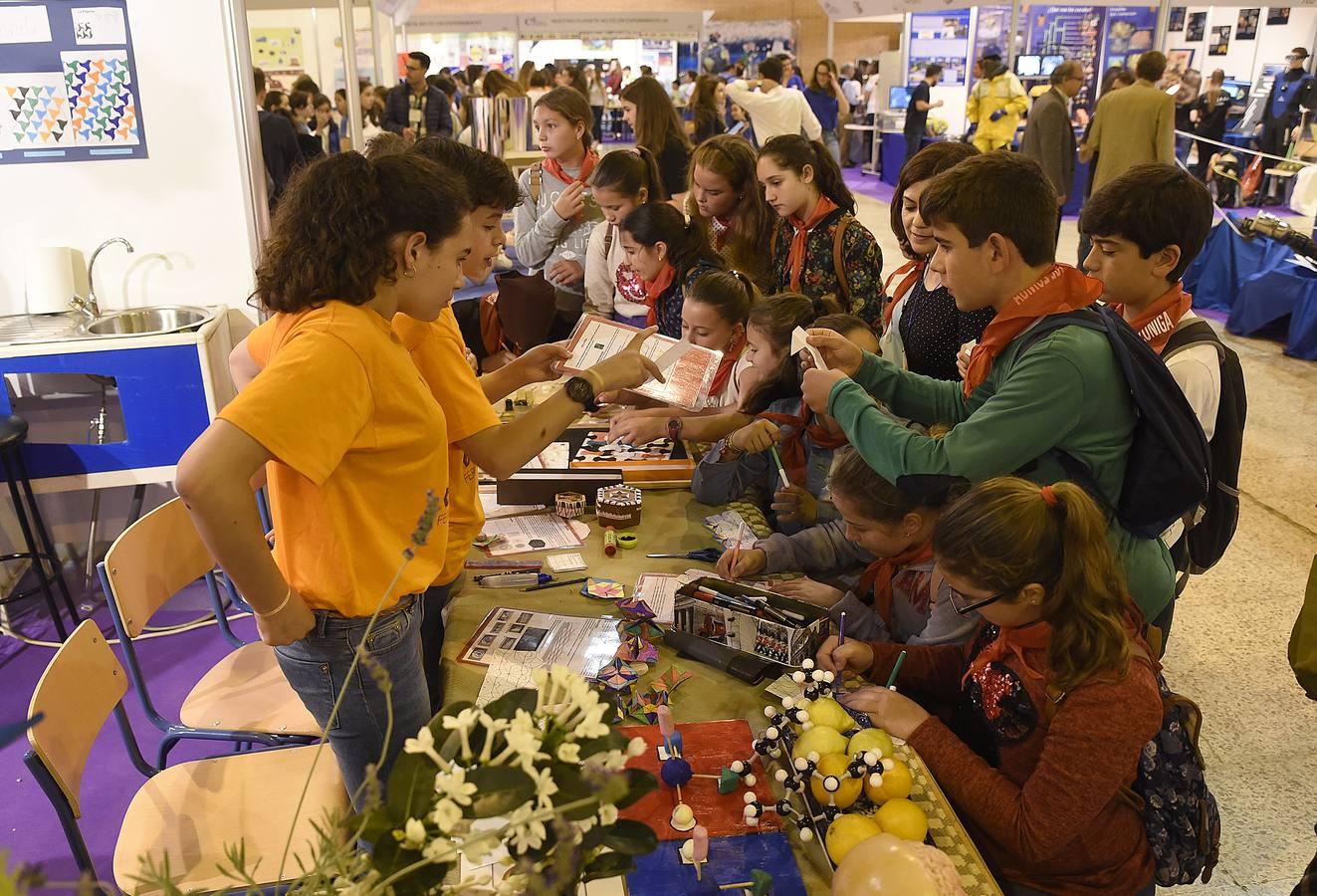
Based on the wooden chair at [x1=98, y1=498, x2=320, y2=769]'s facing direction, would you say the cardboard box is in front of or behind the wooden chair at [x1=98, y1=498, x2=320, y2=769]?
in front

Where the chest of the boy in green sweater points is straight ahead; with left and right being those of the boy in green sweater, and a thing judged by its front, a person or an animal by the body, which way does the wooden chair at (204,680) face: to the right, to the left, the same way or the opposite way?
the opposite way

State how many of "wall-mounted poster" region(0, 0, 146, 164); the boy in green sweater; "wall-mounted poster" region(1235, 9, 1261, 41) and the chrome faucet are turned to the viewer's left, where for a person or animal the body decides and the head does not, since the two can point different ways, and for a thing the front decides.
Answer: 1

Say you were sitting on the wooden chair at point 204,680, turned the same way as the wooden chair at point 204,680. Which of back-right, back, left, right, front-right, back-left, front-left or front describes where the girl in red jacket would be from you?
front

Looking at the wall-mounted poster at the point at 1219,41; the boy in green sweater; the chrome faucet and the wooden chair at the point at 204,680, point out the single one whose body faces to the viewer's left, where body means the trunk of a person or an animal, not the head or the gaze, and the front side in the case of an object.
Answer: the boy in green sweater

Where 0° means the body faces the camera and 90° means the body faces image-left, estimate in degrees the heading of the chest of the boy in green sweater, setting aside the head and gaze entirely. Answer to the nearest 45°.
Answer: approximately 90°

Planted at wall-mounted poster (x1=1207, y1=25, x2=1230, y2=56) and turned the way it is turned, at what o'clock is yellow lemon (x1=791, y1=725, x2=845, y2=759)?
The yellow lemon is roughly at 12 o'clock from the wall-mounted poster.

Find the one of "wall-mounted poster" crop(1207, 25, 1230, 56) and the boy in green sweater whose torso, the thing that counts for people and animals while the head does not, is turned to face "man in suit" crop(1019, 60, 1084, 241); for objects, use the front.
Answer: the wall-mounted poster

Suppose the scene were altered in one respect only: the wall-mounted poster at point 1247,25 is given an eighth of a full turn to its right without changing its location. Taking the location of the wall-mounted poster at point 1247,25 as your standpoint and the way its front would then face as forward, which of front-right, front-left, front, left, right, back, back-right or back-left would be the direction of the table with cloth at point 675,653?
front-left

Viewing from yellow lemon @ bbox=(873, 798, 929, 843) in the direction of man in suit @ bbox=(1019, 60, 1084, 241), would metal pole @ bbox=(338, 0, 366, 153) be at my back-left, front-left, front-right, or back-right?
front-left

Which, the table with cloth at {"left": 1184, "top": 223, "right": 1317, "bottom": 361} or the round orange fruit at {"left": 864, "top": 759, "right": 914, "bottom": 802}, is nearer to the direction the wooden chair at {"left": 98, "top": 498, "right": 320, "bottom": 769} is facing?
the round orange fruit

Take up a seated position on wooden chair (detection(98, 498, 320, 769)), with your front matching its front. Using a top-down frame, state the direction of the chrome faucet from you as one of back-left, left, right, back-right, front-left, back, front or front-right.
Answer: back-left

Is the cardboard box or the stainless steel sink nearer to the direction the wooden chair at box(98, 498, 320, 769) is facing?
the cardboard box

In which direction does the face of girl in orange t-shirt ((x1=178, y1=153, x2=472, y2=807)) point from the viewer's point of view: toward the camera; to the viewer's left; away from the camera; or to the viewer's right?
to the viewer's right

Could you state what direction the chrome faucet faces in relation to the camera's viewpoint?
facing to the right of the viewer

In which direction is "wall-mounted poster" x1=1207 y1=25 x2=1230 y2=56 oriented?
toward the camera

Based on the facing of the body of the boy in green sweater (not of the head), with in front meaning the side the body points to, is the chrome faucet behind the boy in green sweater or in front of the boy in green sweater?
in front

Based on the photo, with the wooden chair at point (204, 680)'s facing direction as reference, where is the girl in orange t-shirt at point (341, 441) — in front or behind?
in front

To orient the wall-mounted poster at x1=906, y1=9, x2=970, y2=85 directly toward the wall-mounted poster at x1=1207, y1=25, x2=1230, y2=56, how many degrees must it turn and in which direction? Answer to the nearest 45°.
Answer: approximately 90° to its left

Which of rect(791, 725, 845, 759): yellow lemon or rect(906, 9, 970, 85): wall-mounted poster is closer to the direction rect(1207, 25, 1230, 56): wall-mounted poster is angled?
the yellow lemon

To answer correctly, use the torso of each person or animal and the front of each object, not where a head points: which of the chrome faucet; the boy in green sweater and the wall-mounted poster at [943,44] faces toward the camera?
the wall-mounted poster

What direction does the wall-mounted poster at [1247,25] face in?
toward the camera
